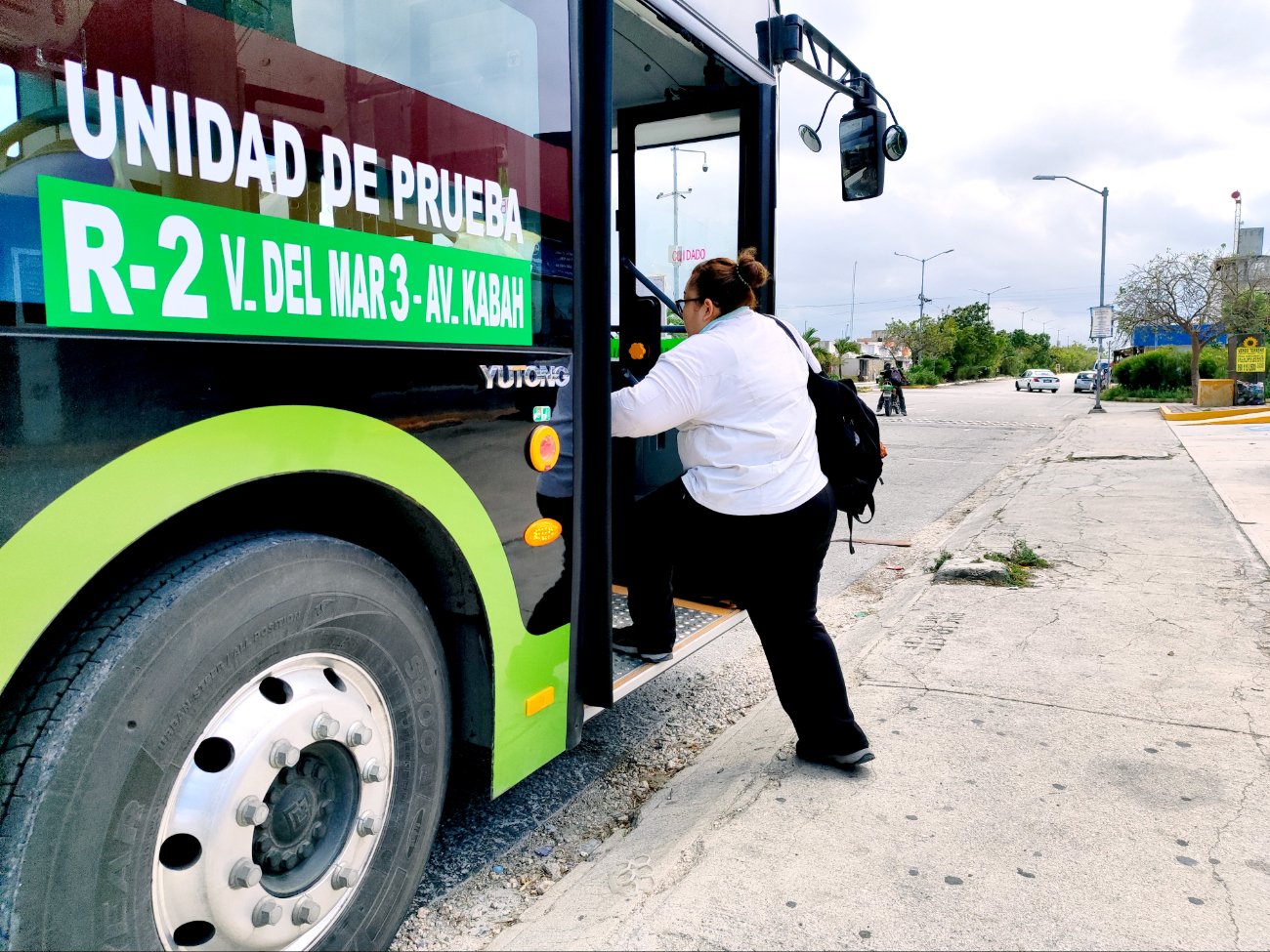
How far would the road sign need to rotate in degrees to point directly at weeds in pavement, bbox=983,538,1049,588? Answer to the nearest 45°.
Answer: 0° — it already faces it

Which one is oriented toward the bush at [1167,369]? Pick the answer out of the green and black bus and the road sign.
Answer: the green and black bus

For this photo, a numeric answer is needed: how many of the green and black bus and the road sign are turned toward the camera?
1

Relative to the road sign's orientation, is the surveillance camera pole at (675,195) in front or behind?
in front

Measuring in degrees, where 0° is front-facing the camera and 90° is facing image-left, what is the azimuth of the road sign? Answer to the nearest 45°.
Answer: approximately 0°

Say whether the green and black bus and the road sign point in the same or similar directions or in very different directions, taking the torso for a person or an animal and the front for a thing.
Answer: very different directions

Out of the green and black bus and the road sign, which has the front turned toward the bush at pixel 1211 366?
the green and black bus

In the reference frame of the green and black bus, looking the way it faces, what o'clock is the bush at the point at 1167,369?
The bush is roughly at 12 o'clock from the green and black bus.

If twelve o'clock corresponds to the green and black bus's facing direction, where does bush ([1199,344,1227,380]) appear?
The bush is roughly at 12 o'clock from the green and black bus.

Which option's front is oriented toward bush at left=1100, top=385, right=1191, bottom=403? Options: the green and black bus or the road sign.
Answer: the green and black bus

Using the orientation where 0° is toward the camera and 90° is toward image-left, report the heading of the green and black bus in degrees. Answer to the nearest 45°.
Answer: approximately 225°

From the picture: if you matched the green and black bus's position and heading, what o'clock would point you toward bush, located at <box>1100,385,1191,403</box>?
The bush is roughly at 12 o'clock from the green and black bus.
